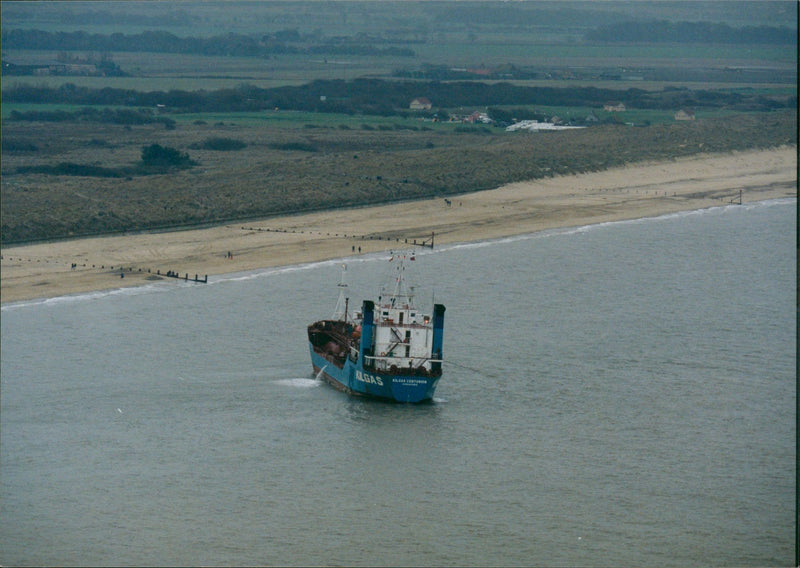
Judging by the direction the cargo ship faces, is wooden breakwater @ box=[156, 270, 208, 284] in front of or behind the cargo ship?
in front

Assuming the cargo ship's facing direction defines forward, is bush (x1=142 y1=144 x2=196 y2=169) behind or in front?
in front

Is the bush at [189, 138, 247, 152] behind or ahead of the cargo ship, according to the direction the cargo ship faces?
ahead

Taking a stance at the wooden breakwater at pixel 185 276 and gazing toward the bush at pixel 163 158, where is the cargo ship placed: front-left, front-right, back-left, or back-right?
back-right

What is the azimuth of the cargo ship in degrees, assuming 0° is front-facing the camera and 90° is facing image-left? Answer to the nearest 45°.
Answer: approximately 135°

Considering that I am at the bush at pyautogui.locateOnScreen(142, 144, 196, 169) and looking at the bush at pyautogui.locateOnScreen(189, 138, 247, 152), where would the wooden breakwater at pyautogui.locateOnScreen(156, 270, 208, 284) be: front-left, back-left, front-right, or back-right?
back-right
